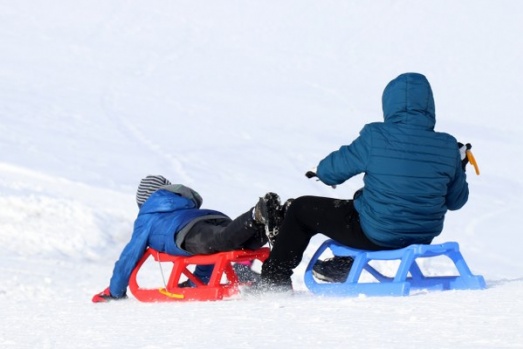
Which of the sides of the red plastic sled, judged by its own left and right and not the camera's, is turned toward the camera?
left
